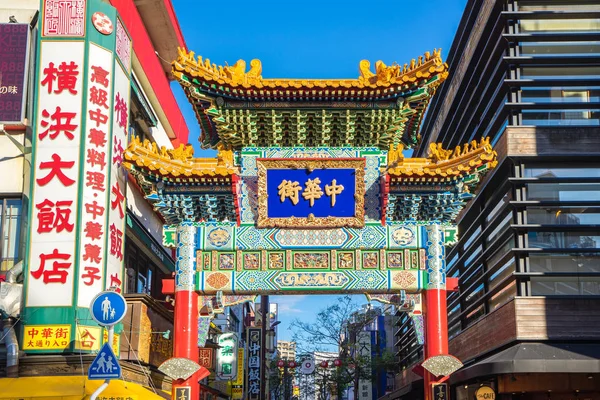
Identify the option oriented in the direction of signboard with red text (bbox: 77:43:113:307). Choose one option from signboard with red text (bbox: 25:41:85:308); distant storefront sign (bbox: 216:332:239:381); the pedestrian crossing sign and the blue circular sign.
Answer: the distant storefront sign

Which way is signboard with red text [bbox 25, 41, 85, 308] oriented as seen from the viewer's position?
toward the camera

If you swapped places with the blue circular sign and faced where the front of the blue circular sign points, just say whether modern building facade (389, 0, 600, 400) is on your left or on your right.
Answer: on your left

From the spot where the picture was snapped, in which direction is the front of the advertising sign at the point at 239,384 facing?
facing the viewer

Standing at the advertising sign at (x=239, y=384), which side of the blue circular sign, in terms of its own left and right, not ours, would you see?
back

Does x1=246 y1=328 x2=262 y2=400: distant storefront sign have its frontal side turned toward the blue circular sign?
yes

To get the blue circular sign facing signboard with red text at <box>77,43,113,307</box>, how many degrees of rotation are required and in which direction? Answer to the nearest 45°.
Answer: approximately 180°

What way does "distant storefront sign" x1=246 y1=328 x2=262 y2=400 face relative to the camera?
toward the camera

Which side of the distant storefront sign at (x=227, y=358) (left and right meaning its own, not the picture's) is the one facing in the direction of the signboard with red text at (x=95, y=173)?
front

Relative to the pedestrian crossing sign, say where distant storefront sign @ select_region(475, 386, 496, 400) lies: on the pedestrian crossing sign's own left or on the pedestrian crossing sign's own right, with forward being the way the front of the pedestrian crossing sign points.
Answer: on the pedestrian crossing sign's own left
